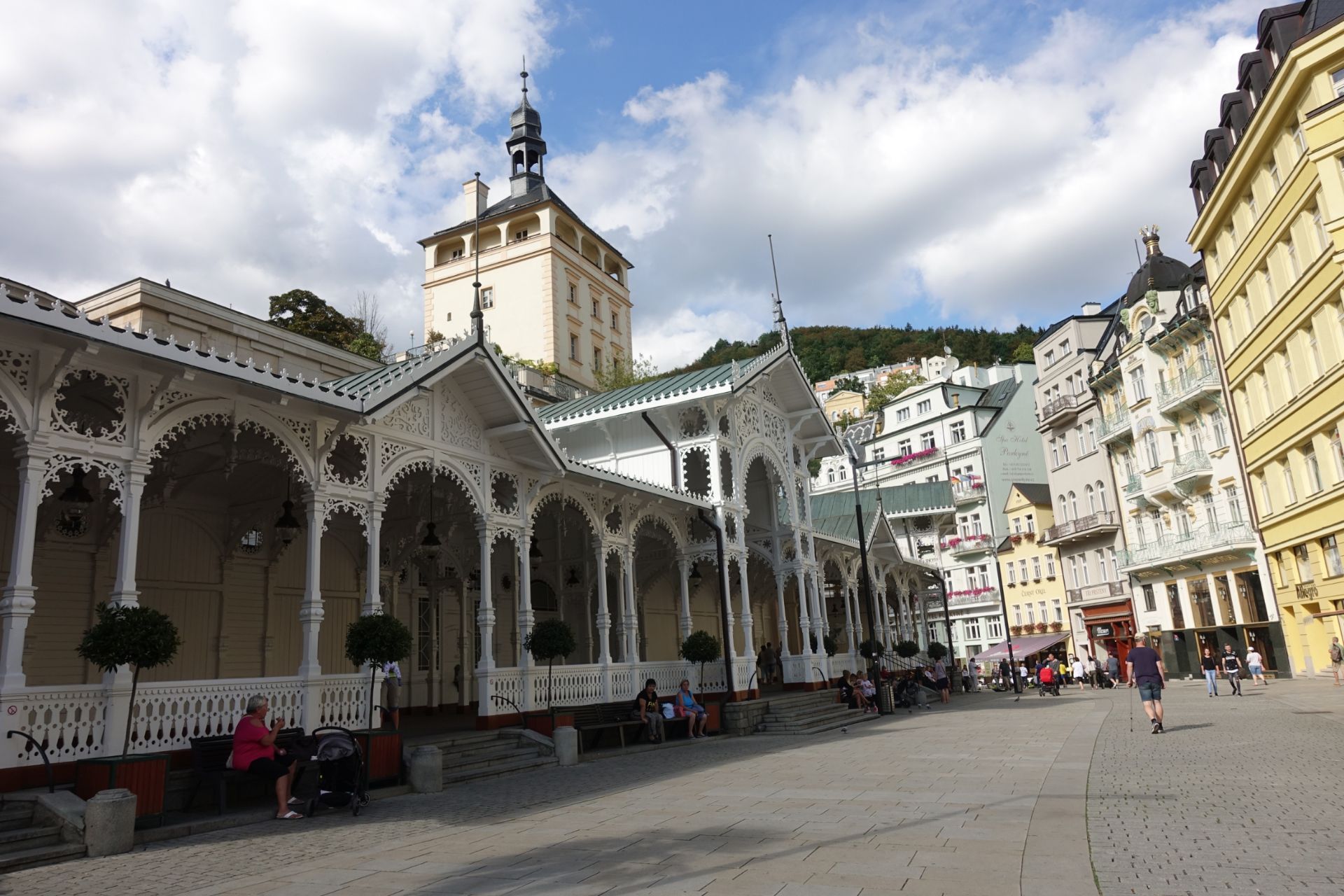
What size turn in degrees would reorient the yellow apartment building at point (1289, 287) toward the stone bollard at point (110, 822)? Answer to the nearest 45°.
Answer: approximately 45° to its left

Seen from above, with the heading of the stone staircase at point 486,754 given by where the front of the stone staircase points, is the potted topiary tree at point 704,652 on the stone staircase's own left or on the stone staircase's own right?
on the stone staircase's own left

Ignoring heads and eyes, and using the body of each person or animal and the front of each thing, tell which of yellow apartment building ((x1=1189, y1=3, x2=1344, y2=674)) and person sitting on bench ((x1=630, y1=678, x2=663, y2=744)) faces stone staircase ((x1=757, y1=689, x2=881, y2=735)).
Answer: the yellow apartment building

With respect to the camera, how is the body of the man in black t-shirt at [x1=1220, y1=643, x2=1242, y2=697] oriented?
toward the camera

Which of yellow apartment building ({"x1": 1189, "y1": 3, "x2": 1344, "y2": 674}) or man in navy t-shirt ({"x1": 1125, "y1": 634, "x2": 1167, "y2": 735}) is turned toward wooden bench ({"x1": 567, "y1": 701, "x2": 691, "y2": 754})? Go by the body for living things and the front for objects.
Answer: the yellow apartment building

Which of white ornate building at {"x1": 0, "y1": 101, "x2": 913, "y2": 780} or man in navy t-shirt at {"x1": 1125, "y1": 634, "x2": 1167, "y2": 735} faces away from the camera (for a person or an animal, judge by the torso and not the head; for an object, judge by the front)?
the man in navy t-shirt

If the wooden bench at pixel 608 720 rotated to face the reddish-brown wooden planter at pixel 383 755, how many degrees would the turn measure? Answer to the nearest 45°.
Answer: approximately 90° to its right

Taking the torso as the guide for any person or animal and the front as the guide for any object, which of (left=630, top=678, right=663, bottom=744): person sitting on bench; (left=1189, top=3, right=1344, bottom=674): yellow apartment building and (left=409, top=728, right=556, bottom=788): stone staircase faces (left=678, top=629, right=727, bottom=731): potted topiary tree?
the yellow apartment building

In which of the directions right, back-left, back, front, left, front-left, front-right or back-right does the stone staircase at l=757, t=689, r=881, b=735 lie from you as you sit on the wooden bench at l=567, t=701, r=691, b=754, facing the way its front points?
left

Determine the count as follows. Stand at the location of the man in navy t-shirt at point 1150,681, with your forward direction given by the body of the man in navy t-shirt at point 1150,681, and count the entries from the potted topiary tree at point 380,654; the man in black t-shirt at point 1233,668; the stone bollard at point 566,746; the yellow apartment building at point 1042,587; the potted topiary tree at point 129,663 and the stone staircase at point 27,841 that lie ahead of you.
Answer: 2

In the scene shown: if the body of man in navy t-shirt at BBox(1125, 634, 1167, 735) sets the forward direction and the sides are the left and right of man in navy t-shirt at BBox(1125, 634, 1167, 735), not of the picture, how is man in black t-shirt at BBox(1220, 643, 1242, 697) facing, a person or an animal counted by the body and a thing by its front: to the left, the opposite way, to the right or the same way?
the opposite way

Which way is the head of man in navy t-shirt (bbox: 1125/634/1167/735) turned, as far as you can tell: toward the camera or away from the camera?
away from the camera

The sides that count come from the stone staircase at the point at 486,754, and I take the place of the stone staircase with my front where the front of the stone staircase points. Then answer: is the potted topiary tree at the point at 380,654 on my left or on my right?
on my right

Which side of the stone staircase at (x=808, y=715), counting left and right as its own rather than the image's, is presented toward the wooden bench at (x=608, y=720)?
right

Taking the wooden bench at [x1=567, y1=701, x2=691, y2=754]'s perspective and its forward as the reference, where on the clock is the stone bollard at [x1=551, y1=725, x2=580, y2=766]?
The stone bollard is roughly at 2 o'clock from the wooden bench.
